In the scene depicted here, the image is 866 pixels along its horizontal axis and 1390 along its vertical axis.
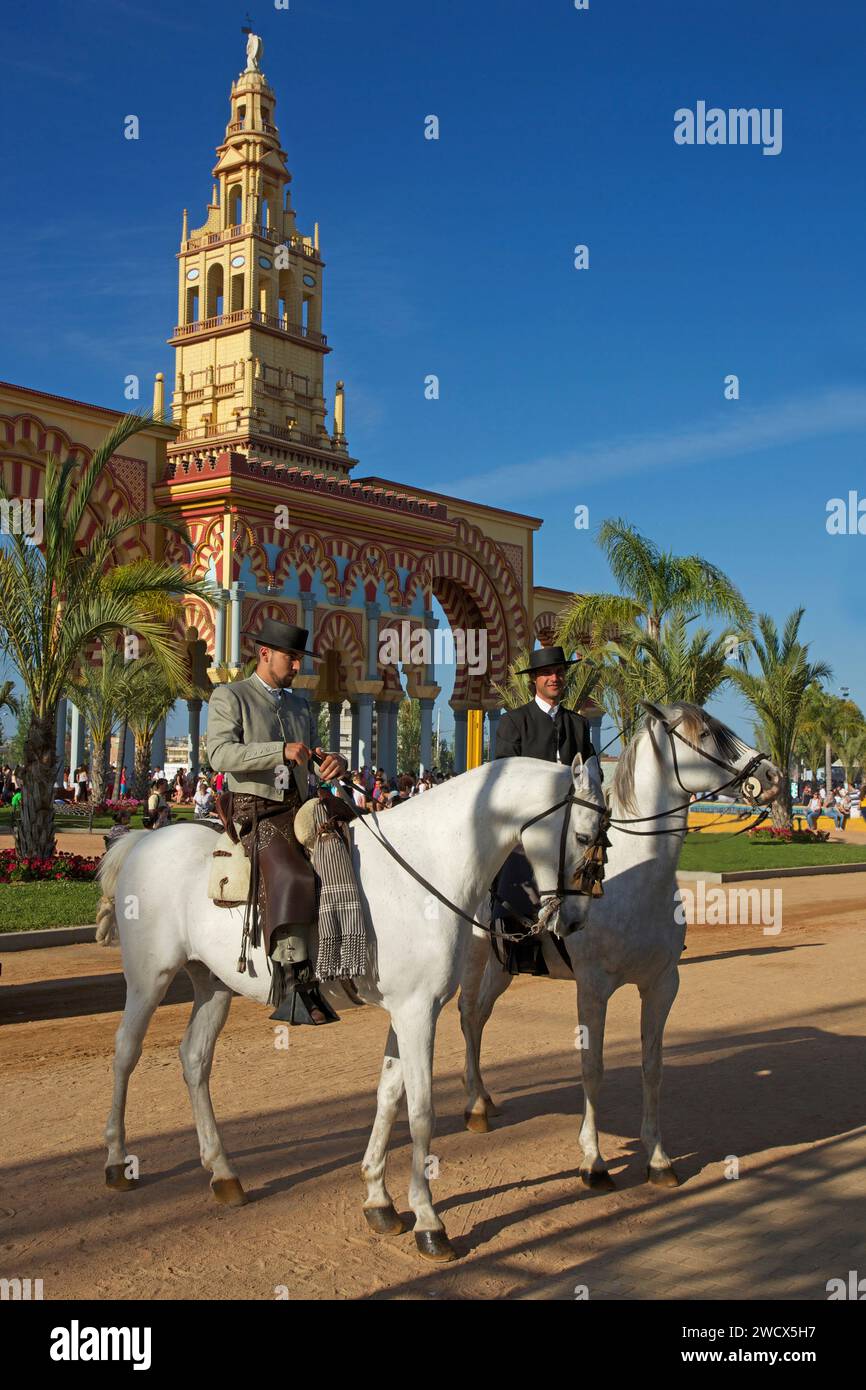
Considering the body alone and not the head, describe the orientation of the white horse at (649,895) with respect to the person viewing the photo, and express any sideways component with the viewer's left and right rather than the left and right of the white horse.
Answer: facing the viewer and to the right of the viewer

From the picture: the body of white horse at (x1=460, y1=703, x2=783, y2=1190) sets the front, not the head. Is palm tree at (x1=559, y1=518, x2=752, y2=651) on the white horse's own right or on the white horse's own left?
on the white horse's own left

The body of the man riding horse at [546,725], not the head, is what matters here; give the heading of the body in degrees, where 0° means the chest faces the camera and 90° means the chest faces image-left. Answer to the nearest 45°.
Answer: approximately 315°

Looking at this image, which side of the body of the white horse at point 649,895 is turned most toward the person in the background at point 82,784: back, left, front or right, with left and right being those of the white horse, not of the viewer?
back

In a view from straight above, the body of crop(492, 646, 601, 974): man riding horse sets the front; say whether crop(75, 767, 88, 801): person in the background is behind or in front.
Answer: behind

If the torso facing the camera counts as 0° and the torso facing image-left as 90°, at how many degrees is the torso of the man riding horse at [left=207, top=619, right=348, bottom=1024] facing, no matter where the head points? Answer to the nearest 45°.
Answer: approximately 315°

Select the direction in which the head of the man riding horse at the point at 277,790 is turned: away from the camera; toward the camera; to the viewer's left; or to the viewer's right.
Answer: to the viewer's right

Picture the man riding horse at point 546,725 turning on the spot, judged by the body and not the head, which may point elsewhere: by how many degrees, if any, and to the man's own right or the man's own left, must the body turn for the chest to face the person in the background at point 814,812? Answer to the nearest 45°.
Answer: approximately 135° to the man's own left
